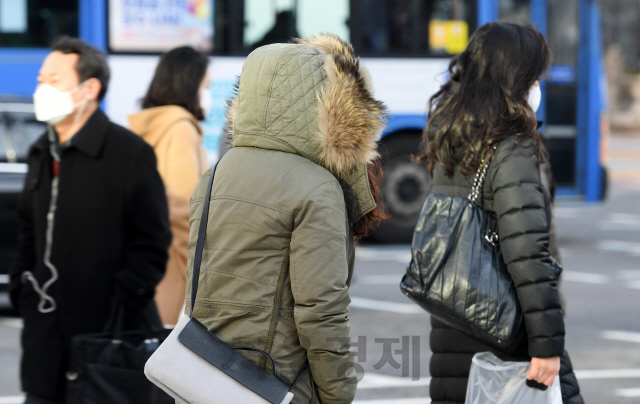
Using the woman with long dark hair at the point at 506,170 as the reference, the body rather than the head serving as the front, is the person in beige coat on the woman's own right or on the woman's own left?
on the woman's own left

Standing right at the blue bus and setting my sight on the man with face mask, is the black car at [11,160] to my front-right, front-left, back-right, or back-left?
front-right

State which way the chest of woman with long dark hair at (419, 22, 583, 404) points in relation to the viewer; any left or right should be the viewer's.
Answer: facing away from the viewer and to the right of the viewer

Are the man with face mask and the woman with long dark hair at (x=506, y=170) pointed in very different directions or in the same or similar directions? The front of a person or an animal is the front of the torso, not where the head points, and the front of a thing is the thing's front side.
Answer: very different directions

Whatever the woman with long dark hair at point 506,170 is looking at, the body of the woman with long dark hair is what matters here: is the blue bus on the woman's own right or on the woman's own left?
on the woman's own left

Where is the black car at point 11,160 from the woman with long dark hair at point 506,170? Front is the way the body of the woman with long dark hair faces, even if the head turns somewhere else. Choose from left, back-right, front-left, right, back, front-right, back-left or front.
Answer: left

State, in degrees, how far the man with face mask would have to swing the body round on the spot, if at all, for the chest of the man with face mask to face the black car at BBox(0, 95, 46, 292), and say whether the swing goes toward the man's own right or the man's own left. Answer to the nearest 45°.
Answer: approximately 135° to the man's own right

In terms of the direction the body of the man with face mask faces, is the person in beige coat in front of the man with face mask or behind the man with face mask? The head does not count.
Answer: behind

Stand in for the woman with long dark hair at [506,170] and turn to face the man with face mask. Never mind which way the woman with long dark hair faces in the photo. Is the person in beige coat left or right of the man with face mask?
right

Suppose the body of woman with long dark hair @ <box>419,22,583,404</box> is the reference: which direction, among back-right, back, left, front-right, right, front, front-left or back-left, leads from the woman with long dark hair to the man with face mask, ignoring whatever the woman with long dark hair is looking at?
back-left

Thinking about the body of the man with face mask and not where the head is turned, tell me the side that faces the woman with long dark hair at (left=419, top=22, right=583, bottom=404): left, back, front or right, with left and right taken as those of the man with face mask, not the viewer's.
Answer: left
